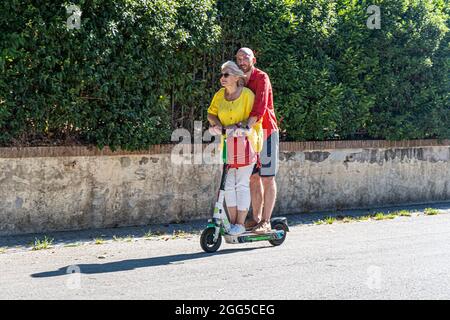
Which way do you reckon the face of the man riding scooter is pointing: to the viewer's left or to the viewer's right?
to the viewer's left

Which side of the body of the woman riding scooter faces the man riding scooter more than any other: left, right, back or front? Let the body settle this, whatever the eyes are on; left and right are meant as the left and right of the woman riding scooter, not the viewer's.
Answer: back

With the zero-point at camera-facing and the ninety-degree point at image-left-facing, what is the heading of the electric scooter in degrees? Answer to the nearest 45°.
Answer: approximately 45°
